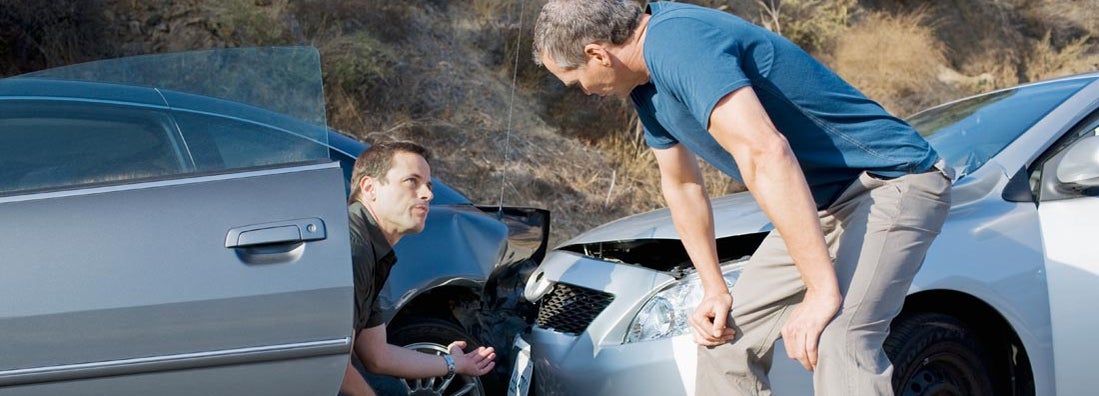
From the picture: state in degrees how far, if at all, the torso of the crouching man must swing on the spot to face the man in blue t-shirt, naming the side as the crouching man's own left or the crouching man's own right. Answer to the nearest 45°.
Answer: approximately 45° to the crouching man's own right

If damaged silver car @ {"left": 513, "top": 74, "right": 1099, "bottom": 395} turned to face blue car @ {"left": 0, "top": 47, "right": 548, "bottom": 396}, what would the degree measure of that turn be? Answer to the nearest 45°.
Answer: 0° — it already faces it

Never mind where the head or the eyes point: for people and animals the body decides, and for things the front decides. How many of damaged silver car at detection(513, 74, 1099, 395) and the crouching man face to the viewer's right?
1

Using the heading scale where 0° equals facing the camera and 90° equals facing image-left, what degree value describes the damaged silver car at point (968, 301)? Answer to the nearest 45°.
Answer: approximately 45°

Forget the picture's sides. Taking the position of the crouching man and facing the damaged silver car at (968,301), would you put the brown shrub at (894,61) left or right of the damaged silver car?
left

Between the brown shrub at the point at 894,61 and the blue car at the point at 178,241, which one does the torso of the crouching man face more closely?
the brown shrub

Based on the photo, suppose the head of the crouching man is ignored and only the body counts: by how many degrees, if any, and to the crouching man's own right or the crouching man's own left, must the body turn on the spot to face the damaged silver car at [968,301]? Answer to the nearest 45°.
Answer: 0° — they already face it

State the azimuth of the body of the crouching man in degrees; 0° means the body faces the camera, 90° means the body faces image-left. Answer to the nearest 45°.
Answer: approximately 270°

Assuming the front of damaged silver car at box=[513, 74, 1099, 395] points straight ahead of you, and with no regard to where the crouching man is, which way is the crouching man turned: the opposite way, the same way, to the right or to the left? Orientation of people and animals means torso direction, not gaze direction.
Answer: the opposite way

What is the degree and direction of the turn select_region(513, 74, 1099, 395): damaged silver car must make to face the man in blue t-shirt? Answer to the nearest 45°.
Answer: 0° — it already faces them
